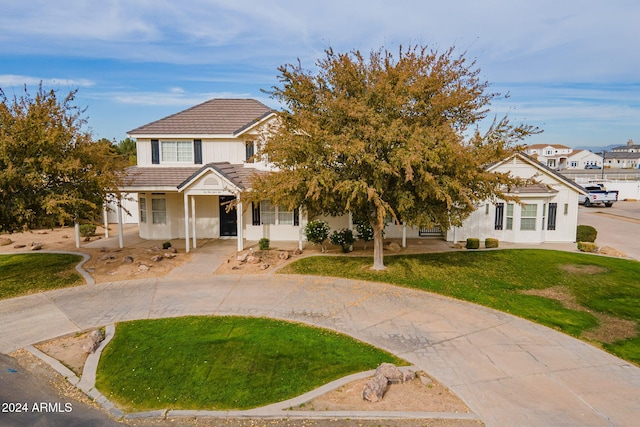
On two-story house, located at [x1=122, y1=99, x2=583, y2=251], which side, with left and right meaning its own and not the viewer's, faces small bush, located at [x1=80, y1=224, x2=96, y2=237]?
right

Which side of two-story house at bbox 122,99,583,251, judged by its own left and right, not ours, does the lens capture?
front

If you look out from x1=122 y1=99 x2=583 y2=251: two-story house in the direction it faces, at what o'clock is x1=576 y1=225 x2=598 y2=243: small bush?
The small bush is roughly at 9 o'clock from the two-story house.

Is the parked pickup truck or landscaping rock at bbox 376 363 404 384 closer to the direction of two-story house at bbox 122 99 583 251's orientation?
the landscaping rock

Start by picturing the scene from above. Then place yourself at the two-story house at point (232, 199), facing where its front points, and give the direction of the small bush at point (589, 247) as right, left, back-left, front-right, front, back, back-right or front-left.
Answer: left

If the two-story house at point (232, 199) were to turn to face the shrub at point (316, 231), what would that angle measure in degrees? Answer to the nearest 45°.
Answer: approximately 45° to its left

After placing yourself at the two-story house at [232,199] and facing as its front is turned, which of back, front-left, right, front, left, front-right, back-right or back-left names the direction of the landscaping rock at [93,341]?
front

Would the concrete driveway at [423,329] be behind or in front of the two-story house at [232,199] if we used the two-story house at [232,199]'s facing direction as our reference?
in front

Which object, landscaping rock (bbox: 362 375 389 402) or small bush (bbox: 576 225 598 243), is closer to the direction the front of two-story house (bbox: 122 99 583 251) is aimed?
the landscaping rock

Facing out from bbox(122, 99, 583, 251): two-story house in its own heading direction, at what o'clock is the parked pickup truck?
The parked pickup truck is roughly at 8 o'clock from the two-story house.

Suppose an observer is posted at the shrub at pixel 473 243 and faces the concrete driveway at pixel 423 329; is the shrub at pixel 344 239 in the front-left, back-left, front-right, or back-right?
front-right

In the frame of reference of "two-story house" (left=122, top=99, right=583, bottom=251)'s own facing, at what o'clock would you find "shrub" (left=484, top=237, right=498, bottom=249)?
The shrub is roughly at 9 o'clock from the two-story house.

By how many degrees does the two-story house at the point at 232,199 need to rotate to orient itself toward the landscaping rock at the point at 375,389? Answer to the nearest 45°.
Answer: approximately 45° to its left

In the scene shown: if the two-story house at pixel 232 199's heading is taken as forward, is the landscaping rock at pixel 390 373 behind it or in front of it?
in front
